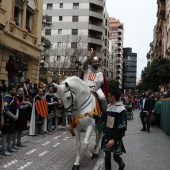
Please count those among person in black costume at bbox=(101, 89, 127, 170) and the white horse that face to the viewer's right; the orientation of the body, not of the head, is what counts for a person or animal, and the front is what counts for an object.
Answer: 0

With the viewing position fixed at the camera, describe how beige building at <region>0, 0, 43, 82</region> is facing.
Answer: facing the viewer and to the right of the viewer

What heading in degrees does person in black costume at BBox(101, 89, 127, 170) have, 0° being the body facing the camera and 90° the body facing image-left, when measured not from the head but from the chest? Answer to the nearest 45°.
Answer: approximately 45°

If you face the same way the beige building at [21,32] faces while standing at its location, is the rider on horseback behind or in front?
in front

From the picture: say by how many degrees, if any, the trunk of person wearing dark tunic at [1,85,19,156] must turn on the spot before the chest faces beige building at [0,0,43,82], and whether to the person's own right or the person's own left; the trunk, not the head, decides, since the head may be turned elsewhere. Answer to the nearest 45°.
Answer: approximately 90° to the person's own left

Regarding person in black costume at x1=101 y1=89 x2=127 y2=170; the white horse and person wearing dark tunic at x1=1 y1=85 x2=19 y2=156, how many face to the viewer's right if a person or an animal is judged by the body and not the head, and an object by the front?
1

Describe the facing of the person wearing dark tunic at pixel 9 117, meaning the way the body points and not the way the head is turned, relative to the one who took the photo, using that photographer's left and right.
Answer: facing to the right of the viewer

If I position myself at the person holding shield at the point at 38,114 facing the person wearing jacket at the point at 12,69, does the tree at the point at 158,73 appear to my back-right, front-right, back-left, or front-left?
front-right

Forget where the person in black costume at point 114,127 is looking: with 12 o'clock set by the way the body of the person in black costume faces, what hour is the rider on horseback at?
The rider on horseback is roughly at 4 o'clock from the person in black costume.

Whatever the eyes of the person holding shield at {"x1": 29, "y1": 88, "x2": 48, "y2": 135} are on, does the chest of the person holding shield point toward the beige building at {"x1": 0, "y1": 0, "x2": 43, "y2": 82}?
no

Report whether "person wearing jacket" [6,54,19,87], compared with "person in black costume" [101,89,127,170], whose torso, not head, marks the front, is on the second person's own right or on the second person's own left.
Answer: on the second person's own right

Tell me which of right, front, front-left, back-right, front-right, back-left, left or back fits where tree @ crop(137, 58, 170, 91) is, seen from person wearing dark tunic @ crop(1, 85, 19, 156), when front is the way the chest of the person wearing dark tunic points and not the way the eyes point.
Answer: front-left

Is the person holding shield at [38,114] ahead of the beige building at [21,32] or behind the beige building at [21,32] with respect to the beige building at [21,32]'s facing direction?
ahead
